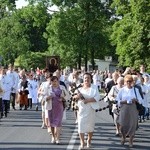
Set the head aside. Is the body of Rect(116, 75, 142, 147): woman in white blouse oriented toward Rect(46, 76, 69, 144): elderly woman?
no

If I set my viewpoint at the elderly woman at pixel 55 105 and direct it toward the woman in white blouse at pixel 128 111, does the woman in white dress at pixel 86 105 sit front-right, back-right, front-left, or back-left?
front-right

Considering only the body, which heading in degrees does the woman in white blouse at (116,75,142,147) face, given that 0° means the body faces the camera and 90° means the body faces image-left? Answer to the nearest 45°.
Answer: approximately 0°

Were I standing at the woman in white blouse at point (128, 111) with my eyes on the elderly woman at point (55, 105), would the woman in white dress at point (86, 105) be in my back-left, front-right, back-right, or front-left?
front-left

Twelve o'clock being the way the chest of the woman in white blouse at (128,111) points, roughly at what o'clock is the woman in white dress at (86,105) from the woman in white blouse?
The woman in white dress is roughly at 2 o'clock from the woman in white blouse.
